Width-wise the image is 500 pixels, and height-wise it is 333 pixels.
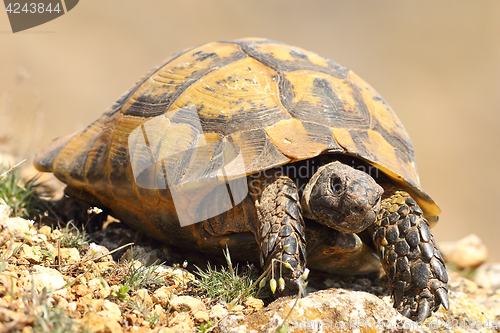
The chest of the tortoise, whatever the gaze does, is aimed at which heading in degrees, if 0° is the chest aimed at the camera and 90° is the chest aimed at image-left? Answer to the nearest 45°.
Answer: approximately 315°

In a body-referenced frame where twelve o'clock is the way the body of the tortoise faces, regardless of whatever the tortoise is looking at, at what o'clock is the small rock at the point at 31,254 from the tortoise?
The small rock is roughly at 4 o'clock from the tortoise.

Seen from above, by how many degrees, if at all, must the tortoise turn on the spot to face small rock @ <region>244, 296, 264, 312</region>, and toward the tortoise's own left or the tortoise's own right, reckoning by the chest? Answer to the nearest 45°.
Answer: approximately 45° to the tortoise's own right

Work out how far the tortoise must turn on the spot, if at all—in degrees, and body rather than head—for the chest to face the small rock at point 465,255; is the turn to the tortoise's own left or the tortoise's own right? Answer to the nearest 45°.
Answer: approximately 90° to the tortoise's own left

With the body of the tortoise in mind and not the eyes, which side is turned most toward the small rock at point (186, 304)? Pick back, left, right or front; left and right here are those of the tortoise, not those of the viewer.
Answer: right

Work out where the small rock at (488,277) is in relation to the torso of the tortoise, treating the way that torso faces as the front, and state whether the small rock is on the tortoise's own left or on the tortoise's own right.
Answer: on the tortoise's own left

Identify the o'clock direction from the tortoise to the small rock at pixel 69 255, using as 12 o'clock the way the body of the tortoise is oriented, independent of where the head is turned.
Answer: The small rock is roughly at 4 o'clock from the tortoise.

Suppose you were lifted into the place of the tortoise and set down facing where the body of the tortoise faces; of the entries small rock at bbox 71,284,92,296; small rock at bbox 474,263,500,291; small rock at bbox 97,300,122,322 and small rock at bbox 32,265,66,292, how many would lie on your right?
3
